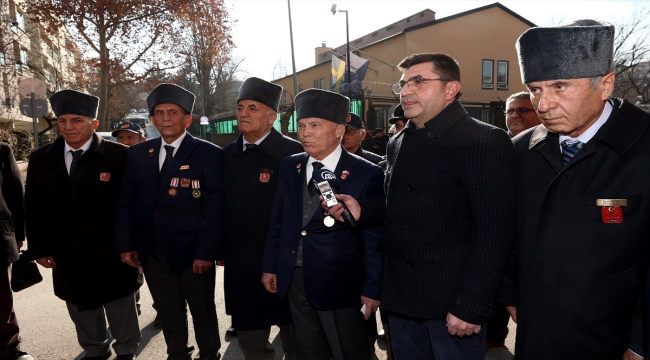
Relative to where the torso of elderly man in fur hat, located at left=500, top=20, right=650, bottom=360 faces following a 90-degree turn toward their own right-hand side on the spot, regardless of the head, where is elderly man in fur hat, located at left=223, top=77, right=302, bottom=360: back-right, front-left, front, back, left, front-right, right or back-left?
front-left

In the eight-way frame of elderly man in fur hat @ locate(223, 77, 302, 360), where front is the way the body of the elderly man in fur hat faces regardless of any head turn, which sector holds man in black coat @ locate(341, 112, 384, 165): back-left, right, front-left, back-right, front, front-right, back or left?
back

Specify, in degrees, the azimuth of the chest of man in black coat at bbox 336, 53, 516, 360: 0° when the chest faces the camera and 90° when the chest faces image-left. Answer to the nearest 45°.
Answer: approximately 45°

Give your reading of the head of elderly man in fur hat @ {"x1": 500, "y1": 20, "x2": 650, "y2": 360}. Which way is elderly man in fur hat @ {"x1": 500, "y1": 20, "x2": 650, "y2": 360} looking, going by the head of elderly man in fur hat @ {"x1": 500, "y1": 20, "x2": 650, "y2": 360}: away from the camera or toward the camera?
toward the camera

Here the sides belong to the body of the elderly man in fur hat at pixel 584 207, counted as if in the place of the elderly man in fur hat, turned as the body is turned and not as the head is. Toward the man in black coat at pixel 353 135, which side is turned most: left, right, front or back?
right

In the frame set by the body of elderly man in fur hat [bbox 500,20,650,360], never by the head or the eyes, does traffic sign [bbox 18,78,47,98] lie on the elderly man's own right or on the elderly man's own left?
on the elderly man's own right

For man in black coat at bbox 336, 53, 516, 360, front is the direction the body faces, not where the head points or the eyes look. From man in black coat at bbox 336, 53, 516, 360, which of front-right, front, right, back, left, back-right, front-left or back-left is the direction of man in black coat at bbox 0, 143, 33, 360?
front-right

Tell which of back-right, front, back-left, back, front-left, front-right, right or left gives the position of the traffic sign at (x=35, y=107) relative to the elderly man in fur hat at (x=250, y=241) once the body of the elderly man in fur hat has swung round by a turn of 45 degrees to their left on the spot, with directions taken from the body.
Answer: back-right

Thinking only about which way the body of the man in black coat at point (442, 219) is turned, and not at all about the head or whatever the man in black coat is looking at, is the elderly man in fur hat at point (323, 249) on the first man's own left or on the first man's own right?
on the first man's own right

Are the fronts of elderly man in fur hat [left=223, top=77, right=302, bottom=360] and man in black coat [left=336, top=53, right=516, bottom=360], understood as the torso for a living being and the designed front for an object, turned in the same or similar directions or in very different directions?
same or similar directions

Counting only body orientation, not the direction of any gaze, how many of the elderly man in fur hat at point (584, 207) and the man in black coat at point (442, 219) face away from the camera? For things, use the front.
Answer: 0

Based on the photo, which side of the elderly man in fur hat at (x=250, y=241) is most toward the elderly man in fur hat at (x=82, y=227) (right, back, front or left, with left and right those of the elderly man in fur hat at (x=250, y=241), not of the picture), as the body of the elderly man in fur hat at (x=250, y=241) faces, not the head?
right

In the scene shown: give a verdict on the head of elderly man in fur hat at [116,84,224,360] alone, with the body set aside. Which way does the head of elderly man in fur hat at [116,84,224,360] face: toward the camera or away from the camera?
toward the camera

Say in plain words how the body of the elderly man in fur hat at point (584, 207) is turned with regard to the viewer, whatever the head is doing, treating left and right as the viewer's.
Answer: facing the viewer and to the left of the viewer

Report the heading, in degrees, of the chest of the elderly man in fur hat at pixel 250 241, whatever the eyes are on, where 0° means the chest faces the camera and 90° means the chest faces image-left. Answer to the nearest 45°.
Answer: approximately 45°
